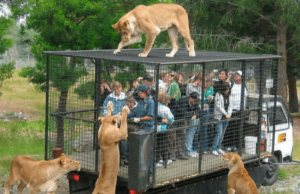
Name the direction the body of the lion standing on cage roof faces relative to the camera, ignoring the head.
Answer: to the viewer's left

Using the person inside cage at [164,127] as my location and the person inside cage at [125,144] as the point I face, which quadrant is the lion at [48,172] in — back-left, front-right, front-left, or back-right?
front-left

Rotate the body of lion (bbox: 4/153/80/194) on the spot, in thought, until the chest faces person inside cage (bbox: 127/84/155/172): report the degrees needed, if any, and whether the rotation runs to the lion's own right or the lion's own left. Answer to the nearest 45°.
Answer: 0° — it already faces them

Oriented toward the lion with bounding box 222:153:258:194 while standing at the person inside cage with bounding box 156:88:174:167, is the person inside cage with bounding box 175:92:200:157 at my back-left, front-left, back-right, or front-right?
front-left

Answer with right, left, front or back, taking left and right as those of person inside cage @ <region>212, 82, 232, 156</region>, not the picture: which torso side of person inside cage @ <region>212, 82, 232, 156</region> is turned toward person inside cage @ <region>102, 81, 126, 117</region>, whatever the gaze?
right

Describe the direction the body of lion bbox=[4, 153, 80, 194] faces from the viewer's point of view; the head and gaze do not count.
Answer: to the viewer's right
